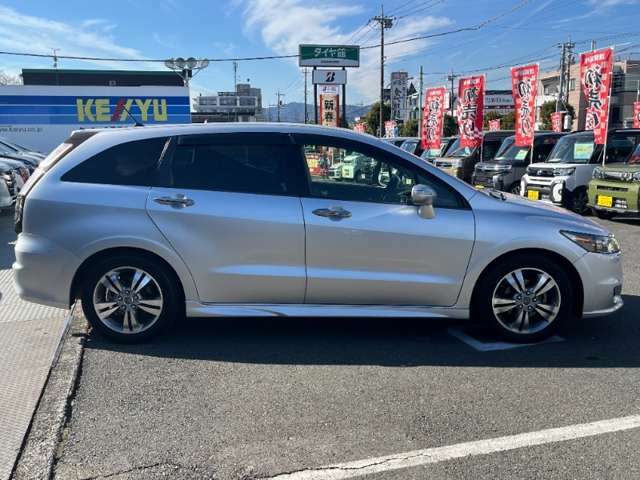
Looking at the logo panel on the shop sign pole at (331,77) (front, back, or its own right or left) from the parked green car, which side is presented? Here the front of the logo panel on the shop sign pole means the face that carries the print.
front

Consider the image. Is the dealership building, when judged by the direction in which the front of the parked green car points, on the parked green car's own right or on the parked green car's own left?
on the parked green car's own right

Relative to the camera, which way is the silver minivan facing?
to the viewer's right

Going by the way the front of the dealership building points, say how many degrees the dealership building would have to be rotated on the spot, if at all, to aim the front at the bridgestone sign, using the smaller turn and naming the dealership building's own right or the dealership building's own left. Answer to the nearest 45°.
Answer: approximately 90° to the dealership building's own left

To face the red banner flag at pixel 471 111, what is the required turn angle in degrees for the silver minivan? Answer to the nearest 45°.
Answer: approximately 90° to its left

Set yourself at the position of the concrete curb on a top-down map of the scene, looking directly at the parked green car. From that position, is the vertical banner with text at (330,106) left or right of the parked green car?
left

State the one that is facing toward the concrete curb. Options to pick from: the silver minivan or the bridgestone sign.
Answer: the bridgestone sign

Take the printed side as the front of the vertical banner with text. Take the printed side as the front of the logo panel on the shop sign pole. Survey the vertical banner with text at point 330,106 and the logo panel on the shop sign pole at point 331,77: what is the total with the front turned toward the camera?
2

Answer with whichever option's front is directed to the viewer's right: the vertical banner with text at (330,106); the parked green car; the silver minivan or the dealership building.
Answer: the silver minivan

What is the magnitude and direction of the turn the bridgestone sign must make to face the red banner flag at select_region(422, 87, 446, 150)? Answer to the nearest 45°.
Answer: approximately 45° to its left
